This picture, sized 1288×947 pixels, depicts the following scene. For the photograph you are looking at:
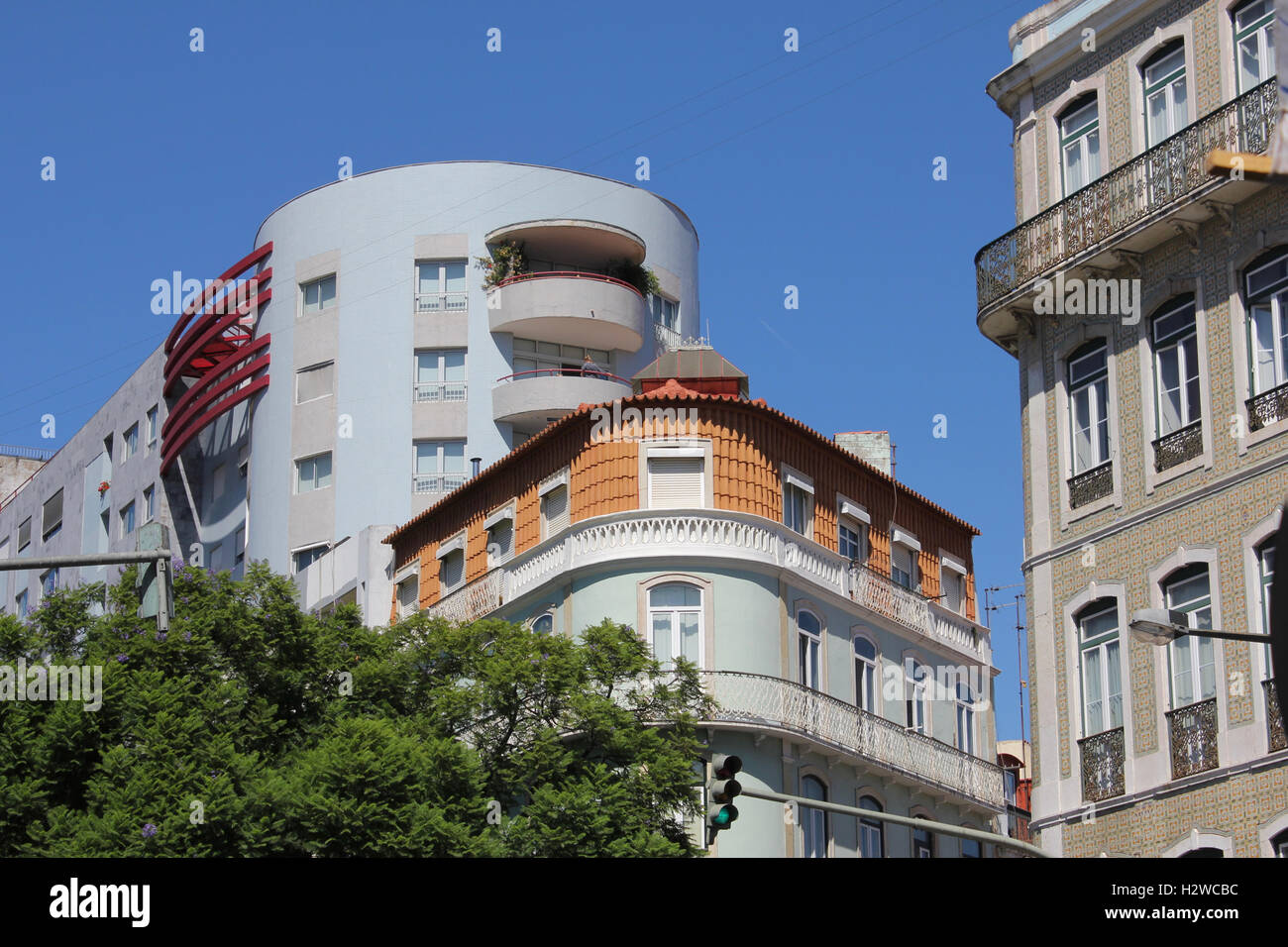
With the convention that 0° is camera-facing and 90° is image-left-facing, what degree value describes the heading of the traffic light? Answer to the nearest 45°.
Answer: approximately 315°
